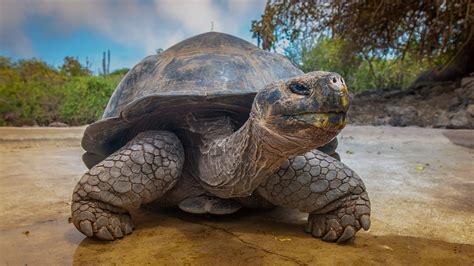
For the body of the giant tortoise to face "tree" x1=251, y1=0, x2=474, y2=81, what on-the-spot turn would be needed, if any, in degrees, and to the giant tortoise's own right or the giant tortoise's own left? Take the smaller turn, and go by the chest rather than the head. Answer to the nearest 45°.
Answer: approximately 135° to the giant tortoise's own left

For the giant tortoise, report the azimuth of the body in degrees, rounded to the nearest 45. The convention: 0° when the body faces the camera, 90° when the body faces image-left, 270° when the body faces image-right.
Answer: approximately 0°

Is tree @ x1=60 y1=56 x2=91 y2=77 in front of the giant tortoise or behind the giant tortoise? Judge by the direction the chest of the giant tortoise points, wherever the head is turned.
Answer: behind
